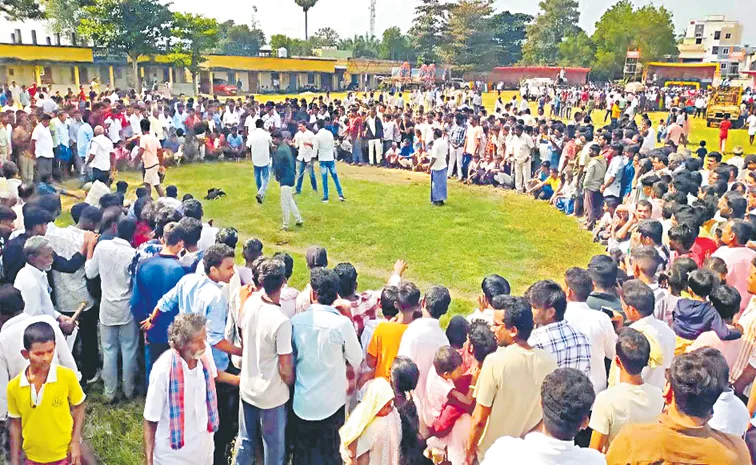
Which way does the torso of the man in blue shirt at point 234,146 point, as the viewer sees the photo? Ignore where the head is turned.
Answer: toward the camera

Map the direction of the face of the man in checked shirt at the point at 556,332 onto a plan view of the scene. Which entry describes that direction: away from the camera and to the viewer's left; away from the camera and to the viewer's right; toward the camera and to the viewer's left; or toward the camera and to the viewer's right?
away from the camera and to the viewer's left

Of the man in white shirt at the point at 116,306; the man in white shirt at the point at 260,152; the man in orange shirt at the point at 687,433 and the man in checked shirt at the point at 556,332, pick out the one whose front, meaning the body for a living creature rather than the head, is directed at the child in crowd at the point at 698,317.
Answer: the man in orange shirt

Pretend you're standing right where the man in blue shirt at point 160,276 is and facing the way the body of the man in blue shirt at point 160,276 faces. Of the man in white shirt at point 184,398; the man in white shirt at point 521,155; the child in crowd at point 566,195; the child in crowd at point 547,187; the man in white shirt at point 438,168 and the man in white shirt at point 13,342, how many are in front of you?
4

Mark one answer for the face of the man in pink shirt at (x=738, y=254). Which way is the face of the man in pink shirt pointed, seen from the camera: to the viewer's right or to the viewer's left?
to the viewer's left

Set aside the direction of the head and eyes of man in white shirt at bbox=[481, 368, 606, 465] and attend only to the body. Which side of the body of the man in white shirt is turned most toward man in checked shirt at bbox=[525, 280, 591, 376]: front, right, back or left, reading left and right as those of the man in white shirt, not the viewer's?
front

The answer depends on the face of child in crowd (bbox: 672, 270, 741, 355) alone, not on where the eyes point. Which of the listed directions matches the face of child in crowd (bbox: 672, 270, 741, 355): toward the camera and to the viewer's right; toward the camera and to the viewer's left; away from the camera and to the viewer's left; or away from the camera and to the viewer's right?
away from the camera and to the viewer's left

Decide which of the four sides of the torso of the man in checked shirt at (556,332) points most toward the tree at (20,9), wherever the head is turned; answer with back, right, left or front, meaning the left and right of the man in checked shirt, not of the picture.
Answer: front

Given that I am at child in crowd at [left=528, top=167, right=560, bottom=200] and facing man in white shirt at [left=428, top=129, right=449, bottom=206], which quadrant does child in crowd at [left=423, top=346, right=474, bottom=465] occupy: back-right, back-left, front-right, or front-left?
front-left

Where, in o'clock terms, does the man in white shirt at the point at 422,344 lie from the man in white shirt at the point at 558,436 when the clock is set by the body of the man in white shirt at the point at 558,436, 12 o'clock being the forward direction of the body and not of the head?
the man in white shirt at the point at 422,344 is roughly at 11 o'clock from the man in white shirt at the point at 558,436.

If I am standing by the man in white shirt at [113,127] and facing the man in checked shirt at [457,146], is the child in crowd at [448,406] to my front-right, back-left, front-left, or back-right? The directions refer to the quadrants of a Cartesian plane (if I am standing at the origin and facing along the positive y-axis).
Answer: front-right

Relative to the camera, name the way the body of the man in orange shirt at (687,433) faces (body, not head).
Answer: away from the camera

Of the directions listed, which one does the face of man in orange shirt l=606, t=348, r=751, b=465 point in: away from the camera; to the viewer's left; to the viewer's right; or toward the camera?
away from the camera
